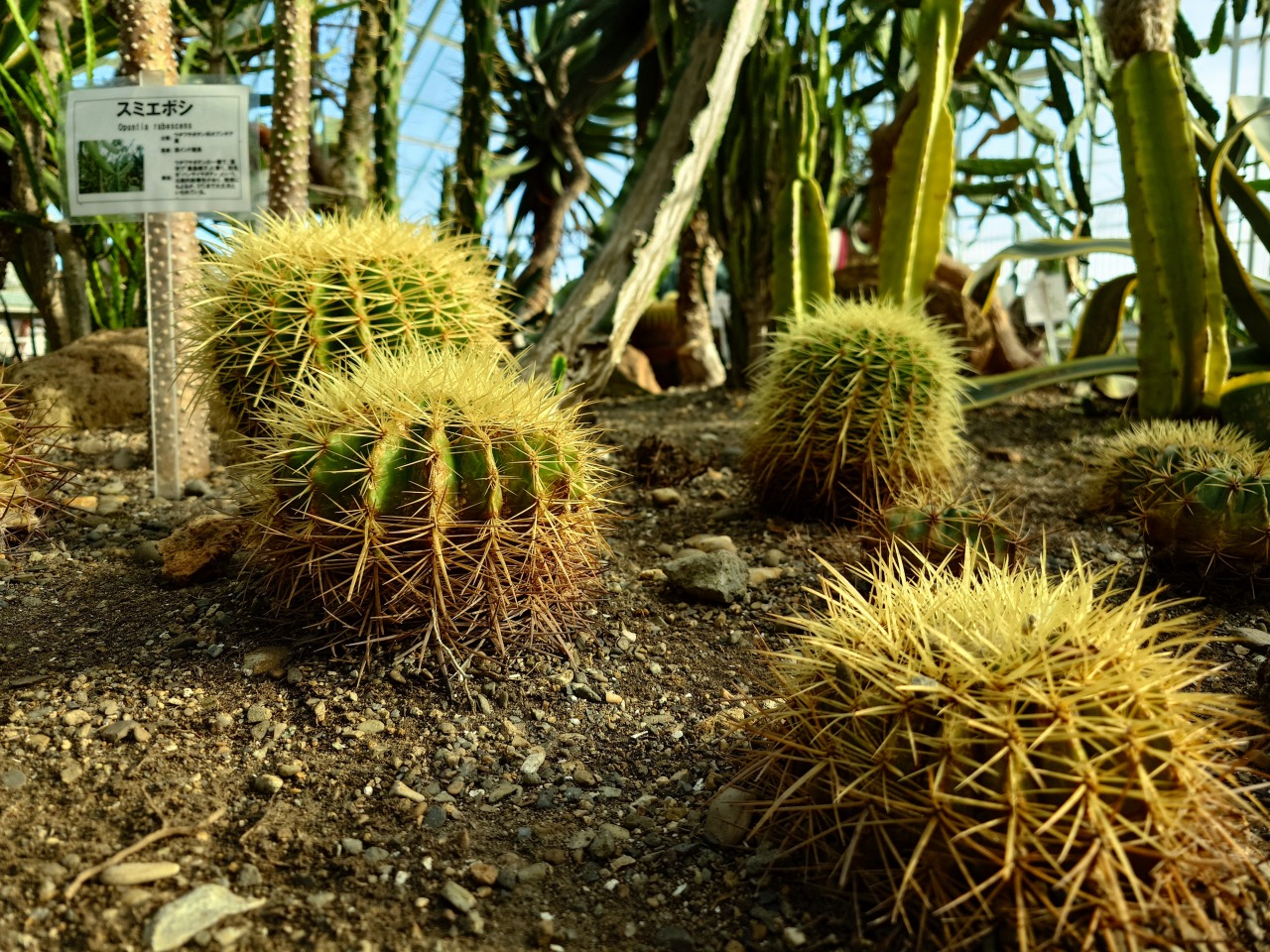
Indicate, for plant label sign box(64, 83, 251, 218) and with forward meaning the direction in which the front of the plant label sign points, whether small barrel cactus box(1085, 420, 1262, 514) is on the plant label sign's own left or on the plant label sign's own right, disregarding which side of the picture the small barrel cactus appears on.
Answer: on the plant label sign's own left

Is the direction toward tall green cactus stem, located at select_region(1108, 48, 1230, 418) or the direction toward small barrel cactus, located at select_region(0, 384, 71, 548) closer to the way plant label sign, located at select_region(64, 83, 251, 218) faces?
the small barrel cactus

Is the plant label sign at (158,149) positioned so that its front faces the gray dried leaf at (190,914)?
yes

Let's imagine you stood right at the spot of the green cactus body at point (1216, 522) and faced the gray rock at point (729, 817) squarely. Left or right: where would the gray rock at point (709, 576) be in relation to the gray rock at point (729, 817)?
right

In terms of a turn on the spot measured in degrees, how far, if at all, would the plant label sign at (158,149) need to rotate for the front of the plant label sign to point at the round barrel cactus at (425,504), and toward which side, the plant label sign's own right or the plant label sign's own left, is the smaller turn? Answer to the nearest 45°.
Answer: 0° — it already faces it

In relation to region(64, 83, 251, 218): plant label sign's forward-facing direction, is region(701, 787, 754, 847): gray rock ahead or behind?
ahead

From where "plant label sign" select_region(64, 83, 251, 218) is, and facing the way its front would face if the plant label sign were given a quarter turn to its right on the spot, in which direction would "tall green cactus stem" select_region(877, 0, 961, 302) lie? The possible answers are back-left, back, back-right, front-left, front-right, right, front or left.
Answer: back

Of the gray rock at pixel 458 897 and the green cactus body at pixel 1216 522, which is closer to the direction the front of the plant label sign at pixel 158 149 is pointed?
the gray rock

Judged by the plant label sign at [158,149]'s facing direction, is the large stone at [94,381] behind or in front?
behind

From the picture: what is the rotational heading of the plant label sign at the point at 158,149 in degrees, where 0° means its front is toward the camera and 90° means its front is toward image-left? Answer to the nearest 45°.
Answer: approximately 0°

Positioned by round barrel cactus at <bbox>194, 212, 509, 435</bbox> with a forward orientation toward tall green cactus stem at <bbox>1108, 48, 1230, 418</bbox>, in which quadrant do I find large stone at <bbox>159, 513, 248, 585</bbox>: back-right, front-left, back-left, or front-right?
back-right

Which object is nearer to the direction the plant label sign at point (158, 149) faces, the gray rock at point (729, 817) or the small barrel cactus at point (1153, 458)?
the gray rock

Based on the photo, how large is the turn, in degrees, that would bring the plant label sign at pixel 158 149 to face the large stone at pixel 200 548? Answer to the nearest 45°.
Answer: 0° — it already faces it
